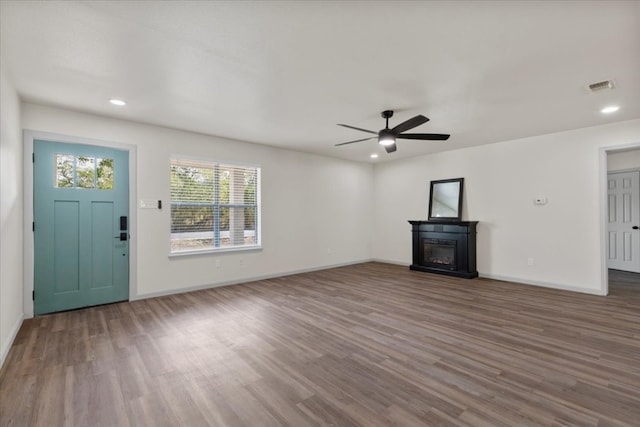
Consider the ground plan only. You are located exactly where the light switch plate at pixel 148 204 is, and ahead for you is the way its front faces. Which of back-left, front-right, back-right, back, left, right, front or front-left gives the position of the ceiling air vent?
front-left

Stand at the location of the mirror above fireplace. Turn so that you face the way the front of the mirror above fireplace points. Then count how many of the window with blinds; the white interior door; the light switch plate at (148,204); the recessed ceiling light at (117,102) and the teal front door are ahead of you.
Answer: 4

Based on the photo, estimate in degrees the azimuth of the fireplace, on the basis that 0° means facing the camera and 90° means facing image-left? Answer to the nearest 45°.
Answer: approximately 45°

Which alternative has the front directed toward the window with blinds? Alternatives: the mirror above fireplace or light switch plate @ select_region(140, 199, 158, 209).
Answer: the mirror above fireplace

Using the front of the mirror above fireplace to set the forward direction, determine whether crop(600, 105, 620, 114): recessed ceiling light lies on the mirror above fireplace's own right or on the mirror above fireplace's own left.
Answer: on the mirror above fireplace's own left

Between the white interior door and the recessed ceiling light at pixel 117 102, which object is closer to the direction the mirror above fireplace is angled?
the recessed ceiling light

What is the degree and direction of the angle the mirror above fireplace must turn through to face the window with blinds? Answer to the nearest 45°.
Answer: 0° — it already faces it

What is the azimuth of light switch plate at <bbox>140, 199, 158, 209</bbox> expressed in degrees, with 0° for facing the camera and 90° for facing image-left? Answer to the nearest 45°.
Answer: approximately 0°

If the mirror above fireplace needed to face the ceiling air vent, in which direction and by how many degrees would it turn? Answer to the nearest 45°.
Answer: approximately 90° to its left

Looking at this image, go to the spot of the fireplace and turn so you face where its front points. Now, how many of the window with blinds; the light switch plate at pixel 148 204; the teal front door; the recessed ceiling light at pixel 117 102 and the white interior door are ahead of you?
4

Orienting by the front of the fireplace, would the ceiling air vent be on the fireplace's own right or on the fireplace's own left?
on the fireplace's own left

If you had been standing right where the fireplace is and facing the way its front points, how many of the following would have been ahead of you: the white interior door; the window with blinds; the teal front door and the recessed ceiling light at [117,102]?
3

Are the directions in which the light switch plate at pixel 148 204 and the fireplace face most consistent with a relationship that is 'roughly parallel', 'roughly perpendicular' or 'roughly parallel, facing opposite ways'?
roughly perpendicular

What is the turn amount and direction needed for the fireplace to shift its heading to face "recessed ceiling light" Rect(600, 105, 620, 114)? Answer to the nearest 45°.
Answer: approximately 90° to its left

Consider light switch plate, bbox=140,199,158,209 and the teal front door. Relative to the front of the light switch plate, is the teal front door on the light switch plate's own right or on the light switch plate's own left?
on the light switch plate's own right

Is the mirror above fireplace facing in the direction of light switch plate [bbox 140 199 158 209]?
yes
